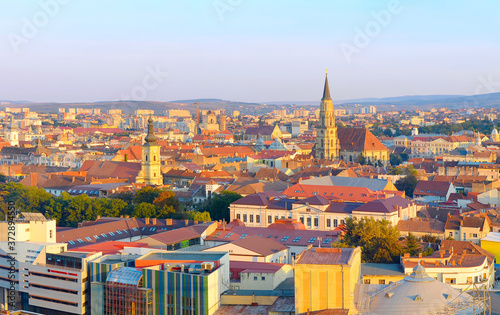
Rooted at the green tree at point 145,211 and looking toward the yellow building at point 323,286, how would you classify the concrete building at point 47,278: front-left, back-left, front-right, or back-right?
front-right

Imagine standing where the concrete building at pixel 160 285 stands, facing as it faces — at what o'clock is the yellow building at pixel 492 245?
The yellow building is roughly at 8 o'clock from the concrete building.

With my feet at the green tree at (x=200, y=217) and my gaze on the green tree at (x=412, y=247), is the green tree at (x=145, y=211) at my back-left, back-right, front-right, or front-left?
back-right

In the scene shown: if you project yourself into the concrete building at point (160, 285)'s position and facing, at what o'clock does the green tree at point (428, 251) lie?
The green tree is roughly at 8 o'clock from the concrete building.

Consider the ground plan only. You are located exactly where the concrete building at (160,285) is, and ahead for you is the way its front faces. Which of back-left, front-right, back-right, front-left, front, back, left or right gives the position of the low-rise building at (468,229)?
back-left

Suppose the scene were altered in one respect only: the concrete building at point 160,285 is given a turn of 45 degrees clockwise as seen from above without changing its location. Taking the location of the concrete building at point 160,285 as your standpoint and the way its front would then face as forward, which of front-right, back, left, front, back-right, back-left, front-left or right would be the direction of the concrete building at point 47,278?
right

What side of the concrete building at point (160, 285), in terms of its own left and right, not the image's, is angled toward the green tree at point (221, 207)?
back

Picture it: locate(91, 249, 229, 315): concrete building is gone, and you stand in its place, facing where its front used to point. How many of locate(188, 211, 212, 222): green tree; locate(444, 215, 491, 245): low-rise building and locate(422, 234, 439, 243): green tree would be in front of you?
0

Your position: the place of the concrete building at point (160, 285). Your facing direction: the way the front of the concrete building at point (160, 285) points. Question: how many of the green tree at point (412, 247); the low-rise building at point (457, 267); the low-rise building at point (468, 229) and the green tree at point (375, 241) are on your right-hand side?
0

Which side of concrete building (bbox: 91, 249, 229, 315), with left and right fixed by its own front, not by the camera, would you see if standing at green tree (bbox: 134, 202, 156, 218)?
back

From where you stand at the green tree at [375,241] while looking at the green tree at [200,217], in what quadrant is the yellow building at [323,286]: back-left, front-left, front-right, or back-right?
back-left

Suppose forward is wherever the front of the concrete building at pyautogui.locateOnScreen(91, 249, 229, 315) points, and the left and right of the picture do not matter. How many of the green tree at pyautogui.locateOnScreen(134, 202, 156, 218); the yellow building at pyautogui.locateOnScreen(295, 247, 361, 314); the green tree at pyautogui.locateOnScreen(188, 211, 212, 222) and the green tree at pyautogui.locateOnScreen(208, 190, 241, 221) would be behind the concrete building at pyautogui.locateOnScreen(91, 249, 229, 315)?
3

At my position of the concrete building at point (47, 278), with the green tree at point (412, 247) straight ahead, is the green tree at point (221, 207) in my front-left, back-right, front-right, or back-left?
front-left

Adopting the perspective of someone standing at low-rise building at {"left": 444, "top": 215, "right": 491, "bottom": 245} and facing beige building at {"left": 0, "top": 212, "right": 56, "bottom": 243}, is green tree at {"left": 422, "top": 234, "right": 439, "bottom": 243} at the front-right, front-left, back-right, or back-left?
front-left

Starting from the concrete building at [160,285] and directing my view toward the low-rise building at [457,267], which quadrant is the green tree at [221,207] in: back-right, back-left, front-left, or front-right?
front-left

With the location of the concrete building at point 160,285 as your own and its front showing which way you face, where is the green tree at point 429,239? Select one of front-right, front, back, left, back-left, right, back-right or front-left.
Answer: back-left

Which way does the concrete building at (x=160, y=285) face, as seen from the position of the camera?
facing the viewer

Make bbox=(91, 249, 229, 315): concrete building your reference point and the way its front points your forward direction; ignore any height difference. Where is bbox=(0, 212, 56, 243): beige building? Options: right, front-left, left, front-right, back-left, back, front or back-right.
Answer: back-right

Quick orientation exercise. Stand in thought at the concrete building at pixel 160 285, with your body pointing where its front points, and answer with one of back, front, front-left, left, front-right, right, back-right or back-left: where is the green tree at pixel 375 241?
back-left

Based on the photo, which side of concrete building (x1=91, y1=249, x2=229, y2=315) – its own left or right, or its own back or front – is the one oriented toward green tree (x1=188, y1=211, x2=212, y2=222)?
back
